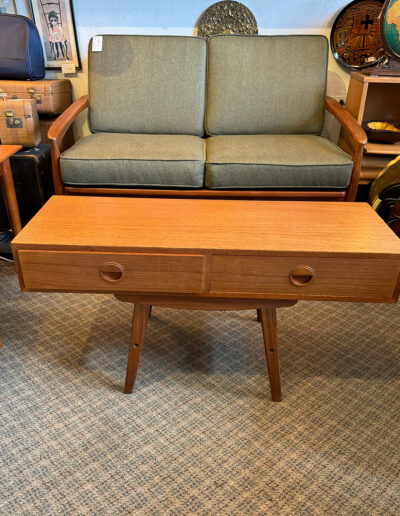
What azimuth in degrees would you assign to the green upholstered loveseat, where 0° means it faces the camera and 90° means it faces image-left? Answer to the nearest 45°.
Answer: approximately 0°

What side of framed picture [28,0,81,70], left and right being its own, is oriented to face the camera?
front

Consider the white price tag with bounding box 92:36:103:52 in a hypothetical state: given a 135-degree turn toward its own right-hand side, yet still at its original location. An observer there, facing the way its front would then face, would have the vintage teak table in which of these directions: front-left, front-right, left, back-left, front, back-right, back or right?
back-left

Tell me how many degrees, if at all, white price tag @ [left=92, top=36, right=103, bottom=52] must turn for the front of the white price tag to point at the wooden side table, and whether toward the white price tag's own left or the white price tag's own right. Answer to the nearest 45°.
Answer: approximately 45° to the white price tag's own right

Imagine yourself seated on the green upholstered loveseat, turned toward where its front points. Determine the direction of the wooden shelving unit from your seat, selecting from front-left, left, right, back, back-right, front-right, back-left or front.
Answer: left

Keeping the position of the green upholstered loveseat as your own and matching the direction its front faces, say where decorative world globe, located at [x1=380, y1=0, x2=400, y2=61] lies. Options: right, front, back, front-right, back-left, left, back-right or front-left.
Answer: left

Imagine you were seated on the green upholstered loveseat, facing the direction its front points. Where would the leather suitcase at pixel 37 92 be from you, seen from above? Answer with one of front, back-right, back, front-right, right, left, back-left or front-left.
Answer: right

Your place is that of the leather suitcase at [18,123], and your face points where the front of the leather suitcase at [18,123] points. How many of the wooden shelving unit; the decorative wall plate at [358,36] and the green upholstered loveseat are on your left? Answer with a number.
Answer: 3

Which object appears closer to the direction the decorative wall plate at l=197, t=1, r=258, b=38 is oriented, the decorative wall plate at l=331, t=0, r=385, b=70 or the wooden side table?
the wooden side table

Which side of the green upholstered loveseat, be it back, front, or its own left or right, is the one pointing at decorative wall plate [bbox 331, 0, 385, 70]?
left

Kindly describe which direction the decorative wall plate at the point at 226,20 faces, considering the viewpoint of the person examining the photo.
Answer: facing the viewer
